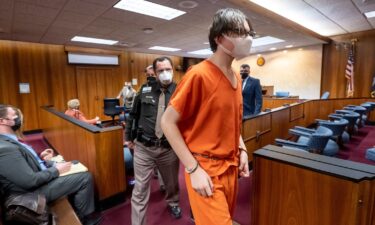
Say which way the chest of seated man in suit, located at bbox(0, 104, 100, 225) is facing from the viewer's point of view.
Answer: to the viewer's right

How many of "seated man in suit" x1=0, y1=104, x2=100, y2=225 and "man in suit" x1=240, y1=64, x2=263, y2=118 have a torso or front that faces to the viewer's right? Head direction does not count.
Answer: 1

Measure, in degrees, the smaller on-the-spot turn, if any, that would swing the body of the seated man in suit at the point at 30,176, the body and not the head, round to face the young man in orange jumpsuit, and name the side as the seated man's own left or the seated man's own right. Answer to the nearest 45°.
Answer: approximately 45° to the seated man's own right

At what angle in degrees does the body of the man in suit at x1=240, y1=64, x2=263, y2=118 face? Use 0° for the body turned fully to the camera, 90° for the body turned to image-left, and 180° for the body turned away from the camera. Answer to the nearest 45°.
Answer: approximately 45°

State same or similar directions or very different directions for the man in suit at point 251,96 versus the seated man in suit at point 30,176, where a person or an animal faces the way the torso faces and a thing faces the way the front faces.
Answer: very different directions

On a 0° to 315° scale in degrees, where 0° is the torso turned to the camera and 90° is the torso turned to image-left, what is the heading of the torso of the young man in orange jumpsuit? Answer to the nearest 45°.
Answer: approximately 315°

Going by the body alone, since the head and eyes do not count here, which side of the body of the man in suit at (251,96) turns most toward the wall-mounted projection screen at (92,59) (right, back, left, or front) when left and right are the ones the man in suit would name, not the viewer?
right

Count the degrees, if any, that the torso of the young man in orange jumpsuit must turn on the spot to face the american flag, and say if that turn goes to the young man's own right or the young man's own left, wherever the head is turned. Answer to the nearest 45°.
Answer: approximately 90° to the young man's own left

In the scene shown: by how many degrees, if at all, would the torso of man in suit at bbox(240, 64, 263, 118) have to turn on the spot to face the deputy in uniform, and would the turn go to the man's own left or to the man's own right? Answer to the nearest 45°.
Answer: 0° — they already face them
